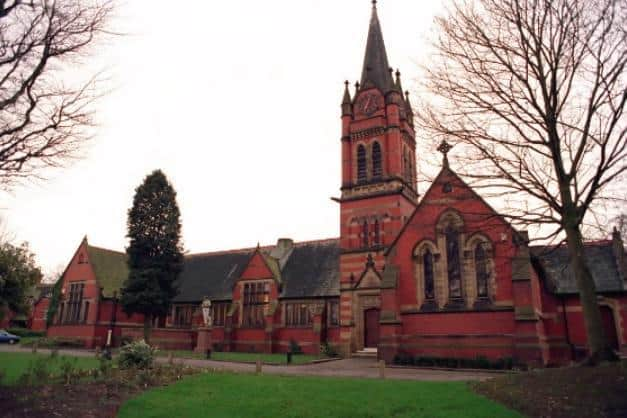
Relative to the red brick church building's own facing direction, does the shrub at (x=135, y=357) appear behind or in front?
in front

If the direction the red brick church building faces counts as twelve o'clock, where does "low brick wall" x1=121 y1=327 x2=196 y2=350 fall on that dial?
The low brick wall is roughly at 4 o'clock from the red brick church building.

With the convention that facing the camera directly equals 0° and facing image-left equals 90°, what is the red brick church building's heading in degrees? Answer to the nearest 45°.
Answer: approximately 0°

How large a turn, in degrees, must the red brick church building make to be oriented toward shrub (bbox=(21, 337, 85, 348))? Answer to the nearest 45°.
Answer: approximately 90° to its right
